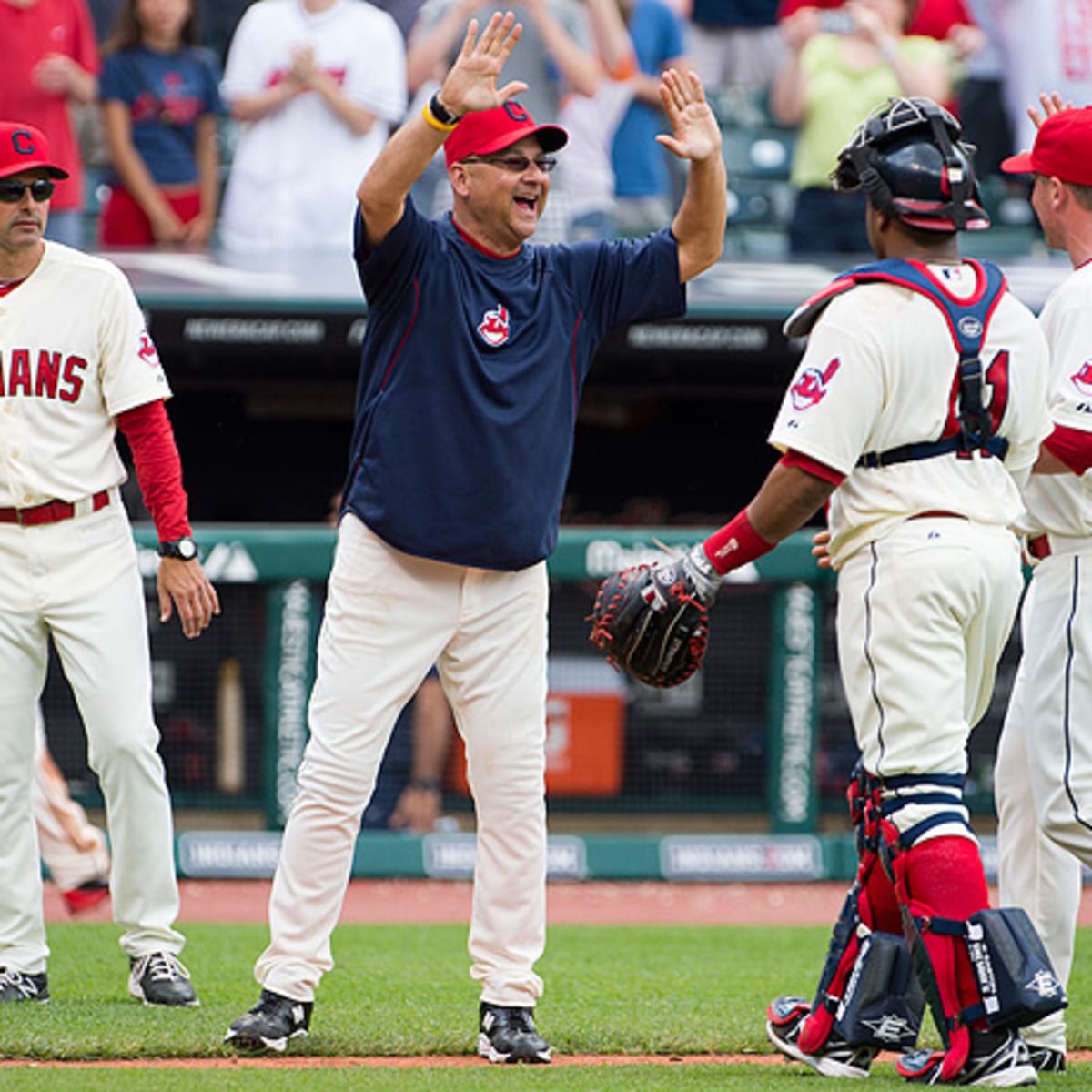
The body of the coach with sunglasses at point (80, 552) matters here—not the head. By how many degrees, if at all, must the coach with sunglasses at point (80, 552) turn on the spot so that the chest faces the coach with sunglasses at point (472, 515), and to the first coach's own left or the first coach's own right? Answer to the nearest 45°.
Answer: approximately 45° to the first coach's own left

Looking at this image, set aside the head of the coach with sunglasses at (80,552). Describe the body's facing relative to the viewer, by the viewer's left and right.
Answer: facing the viewer

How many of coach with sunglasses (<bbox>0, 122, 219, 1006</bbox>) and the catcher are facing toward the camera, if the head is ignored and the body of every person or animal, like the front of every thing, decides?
1

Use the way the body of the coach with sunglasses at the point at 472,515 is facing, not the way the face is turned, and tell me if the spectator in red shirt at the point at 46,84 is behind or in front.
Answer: behind

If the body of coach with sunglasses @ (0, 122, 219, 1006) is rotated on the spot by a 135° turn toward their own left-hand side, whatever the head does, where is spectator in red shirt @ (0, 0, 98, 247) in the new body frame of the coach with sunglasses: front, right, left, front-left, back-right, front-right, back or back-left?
front-left

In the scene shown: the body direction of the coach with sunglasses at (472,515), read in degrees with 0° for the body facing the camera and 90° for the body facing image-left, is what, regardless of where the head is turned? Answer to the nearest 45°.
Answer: approximately 315°

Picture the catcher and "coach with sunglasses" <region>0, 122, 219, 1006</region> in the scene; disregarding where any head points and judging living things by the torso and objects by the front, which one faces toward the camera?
the coach with sunglasses

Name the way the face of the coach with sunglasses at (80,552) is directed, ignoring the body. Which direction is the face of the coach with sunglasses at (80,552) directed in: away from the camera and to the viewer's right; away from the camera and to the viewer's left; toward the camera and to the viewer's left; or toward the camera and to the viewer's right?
toward the camera and to the viewer's right

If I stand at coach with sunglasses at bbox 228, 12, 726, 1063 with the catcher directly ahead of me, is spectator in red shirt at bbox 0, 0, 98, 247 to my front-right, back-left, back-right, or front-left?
back-left

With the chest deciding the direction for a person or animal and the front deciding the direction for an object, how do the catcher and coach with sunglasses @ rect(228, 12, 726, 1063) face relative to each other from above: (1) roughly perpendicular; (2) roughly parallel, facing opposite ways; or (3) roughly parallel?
roughly parallel, facing opposite ways

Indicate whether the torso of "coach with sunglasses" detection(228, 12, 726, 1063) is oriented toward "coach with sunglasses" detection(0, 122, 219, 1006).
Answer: no

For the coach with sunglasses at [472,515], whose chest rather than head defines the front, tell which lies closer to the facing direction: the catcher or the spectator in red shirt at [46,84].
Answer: the catcher

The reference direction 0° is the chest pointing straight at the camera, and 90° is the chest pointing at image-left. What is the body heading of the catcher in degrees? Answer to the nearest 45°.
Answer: approximately 135°
